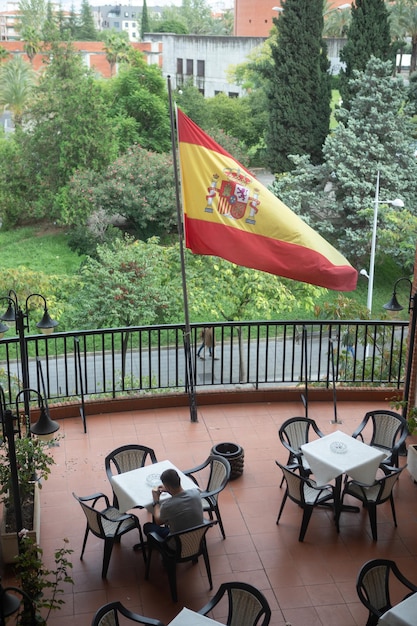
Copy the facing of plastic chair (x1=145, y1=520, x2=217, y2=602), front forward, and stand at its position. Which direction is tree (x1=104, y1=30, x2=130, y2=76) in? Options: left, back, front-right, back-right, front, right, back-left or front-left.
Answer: front-right

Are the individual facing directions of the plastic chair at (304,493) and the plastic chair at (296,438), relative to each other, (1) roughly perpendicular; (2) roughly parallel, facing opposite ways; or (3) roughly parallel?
roughly perpendicular

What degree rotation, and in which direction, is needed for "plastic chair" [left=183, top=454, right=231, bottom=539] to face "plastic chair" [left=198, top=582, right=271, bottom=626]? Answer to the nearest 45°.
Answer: approximately 45° to its left

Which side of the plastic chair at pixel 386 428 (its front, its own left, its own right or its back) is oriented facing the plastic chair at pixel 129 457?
front

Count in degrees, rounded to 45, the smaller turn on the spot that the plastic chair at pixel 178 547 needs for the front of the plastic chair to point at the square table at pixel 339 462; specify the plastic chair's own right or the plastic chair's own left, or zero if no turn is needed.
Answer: approximately 90° to the plastic chair's own right

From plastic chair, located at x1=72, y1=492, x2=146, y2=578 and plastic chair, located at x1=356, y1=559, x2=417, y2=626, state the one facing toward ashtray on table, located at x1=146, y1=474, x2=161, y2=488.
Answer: plastic chair, located at x1=72, y1=492, x2=146, y2=578

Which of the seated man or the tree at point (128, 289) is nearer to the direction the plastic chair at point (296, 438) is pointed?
the seated man

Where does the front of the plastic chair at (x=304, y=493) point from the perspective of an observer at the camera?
facing away from the viewer and to the right of the viewer

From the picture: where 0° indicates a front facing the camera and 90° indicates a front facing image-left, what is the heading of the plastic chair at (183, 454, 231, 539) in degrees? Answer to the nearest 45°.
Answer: approximately 45°

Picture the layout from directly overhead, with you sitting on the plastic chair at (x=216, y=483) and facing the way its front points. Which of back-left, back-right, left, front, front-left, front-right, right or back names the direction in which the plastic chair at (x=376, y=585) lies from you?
left

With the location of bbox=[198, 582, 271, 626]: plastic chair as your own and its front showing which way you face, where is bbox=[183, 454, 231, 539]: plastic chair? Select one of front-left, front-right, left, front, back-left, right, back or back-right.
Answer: back-right

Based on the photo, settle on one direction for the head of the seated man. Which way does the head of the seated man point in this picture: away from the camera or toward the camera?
away from the camera

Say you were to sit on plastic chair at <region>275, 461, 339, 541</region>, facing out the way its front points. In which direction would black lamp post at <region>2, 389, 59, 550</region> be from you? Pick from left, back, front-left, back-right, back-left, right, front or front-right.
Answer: back

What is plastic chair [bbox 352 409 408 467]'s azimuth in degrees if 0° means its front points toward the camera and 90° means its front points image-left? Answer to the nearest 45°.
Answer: approximately 45°

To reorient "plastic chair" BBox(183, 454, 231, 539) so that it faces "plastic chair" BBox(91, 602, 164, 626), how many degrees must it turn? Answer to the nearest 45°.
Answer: approximately 45° to its left

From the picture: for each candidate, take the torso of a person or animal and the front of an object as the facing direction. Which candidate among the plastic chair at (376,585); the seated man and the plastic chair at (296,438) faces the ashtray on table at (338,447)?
the plastic chair at (296,438)

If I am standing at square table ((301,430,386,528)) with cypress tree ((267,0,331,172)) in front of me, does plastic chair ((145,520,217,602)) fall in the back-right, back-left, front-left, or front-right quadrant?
back-left
